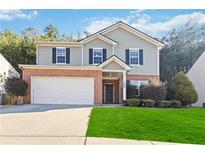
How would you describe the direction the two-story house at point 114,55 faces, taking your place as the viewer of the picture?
facing the viewer

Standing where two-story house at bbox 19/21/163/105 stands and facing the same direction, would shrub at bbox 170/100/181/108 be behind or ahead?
ahead

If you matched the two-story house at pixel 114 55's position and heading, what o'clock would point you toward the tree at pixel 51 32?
The tree is roughly at 5 o'clock from the two-story house.

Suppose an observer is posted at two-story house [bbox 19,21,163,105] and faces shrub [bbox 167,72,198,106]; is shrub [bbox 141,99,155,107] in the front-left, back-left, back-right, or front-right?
front-right

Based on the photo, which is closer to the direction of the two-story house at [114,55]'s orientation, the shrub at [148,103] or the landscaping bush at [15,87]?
the shrub

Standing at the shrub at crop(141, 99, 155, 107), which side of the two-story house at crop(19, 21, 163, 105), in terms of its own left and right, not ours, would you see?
front

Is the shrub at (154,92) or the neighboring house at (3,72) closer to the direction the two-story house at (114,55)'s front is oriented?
the shrub

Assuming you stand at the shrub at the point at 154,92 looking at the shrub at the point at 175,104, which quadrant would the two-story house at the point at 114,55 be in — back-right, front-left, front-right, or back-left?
back-left

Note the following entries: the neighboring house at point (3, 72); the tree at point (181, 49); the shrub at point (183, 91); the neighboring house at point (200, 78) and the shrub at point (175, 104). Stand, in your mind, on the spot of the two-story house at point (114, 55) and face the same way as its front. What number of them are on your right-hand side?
1

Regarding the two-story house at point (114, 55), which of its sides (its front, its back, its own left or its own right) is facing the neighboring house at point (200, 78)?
left

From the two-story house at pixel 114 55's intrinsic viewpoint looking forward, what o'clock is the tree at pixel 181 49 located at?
The tree is roughly at 7 o'clock from the two-story house.

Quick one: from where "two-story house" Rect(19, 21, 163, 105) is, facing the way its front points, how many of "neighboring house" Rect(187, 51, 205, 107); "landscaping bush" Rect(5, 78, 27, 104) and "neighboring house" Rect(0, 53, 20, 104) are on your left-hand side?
1

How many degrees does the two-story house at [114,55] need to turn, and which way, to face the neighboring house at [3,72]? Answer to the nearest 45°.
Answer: approximately 90° to its right

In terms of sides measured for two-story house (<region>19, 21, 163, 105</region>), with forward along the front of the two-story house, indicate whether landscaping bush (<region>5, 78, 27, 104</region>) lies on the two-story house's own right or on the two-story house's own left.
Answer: on the two-story house's own right

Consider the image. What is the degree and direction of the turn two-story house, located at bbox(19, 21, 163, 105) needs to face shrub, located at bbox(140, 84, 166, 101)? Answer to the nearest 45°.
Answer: approximately 45° to its left

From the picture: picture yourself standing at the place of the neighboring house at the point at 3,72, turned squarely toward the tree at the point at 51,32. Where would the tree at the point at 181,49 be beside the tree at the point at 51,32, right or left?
right

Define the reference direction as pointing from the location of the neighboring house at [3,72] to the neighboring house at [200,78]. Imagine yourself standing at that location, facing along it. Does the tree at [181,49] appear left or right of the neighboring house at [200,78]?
left
